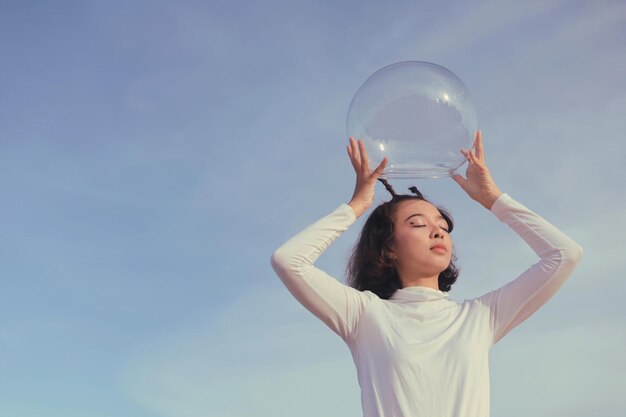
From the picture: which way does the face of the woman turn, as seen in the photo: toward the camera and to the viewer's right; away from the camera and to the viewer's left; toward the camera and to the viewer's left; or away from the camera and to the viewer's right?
toward the camera and to the viewer's right

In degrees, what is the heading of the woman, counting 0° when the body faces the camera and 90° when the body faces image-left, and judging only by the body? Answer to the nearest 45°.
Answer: approximately 0°
